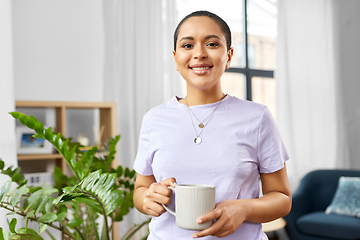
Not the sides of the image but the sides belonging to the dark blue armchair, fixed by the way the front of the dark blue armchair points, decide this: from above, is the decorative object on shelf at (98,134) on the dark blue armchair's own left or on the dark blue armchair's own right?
on the dark blue armchair's own right

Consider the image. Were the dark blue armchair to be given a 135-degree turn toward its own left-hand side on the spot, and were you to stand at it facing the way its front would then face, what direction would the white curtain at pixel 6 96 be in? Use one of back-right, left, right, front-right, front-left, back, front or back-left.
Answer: back

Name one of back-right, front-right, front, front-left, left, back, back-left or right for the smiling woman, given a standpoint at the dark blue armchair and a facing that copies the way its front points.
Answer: front

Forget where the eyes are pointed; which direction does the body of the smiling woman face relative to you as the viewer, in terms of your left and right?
facing the viewer

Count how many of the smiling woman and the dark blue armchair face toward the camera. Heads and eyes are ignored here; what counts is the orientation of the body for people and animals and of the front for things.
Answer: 2

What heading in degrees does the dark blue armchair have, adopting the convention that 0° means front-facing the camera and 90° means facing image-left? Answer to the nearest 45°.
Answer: approximately 0°

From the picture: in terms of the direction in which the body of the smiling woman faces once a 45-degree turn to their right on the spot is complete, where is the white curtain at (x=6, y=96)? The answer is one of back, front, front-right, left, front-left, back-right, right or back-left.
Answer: right

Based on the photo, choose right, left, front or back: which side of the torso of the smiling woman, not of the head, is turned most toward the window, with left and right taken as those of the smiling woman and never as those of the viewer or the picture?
back

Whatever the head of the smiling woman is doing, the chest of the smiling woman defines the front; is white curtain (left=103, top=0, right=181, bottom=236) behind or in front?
behind

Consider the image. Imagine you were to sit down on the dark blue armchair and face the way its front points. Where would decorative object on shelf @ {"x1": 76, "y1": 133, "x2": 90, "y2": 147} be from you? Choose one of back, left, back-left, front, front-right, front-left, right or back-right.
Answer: front-right
